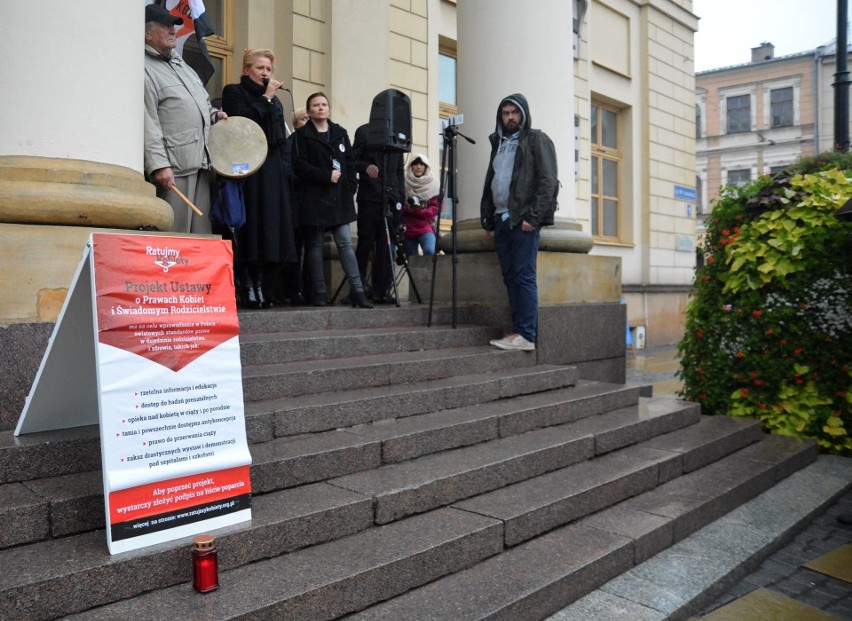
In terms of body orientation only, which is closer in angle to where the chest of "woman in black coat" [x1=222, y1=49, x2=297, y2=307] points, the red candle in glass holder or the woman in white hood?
the red candle in glass holder

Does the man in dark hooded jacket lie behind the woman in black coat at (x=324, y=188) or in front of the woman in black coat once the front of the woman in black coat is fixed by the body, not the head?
in front

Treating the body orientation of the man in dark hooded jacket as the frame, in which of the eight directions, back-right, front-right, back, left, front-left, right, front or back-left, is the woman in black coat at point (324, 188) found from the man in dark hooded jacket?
front-right

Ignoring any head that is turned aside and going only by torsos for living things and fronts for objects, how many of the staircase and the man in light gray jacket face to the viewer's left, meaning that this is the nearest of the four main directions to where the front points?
0

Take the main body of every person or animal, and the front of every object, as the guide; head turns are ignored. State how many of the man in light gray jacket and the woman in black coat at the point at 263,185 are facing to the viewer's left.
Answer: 0

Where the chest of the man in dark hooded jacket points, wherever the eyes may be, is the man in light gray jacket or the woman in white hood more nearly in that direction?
the man in light gray jacket

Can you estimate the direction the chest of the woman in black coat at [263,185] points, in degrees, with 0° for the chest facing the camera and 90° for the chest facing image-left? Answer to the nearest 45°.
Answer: approximately 315°

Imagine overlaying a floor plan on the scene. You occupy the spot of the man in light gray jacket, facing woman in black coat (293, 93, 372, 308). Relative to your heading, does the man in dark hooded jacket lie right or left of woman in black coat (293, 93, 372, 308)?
right

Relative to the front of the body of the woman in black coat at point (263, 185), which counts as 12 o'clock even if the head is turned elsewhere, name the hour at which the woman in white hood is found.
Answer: The woman in white hood is roughly at 9 o'clock from the woman in black coat.

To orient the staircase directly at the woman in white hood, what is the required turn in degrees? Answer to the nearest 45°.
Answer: approximately 135° to its left

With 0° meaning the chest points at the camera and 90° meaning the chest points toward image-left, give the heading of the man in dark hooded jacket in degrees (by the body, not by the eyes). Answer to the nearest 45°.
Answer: approximately 45°

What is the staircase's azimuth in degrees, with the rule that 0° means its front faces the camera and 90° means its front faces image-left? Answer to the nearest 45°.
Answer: approximately 315°
